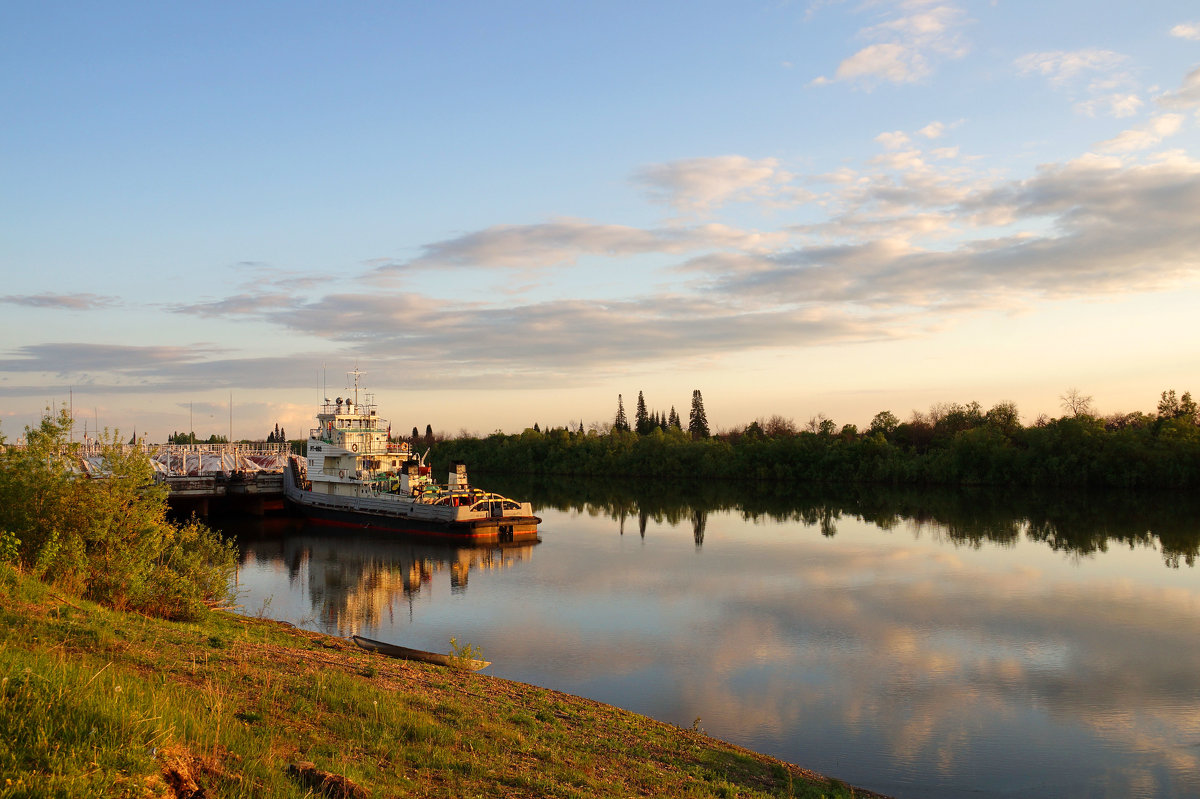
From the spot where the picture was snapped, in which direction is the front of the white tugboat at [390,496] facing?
facing away from the viewer and to the left of the viewer

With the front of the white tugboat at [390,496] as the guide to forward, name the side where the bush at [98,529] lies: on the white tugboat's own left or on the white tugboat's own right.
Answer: on the white tugboat's own left

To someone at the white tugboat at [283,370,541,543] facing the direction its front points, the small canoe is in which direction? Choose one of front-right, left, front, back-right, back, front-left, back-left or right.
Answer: back-left
